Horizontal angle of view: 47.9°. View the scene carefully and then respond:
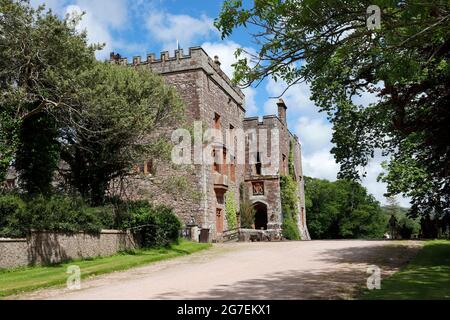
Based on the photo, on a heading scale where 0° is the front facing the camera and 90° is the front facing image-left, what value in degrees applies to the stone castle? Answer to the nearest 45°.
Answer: approximately 315°

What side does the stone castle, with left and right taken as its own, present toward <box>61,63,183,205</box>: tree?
right

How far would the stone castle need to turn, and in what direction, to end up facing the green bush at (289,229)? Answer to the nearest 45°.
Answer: approximately 90° to its left

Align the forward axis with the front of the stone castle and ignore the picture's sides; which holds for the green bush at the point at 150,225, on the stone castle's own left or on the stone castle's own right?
on the stone castle's own right

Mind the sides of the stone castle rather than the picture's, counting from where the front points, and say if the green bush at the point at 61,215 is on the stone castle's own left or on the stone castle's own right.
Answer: on the stone castle's own right

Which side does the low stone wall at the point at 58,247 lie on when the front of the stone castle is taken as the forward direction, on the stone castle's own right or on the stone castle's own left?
on the stone castle's own right

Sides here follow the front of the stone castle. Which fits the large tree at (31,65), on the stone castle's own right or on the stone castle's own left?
on the stone castle's own right

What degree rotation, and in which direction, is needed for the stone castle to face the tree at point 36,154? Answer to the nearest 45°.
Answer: approximately 90° to its right

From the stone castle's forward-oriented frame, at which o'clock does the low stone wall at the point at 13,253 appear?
The low stone wall is roughly at 2 o'clock from the stone castle.

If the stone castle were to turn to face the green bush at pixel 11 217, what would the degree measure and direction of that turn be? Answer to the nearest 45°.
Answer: approximately 45° to its right
